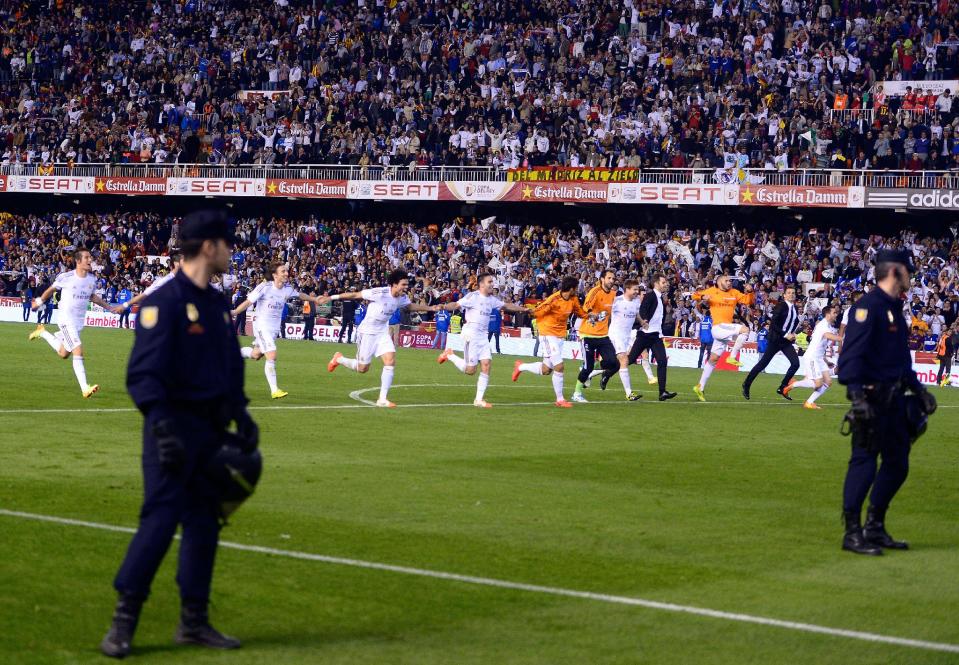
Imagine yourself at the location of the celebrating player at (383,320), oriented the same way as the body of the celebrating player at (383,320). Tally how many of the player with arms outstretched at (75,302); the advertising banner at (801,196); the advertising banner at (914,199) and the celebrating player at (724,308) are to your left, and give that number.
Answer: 3

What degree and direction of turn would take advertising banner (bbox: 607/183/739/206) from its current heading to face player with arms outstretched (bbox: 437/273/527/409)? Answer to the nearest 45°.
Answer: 0° — it already faces them

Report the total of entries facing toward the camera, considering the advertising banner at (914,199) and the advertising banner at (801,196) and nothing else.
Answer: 2

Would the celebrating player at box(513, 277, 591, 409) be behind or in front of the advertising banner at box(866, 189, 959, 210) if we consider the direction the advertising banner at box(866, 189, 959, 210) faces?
in front

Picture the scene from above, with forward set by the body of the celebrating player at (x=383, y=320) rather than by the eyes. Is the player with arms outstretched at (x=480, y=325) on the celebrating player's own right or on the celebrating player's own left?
on the celebrating player's own left

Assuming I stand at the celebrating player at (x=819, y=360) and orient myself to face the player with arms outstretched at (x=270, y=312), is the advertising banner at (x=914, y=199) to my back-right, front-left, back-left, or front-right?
back-right
